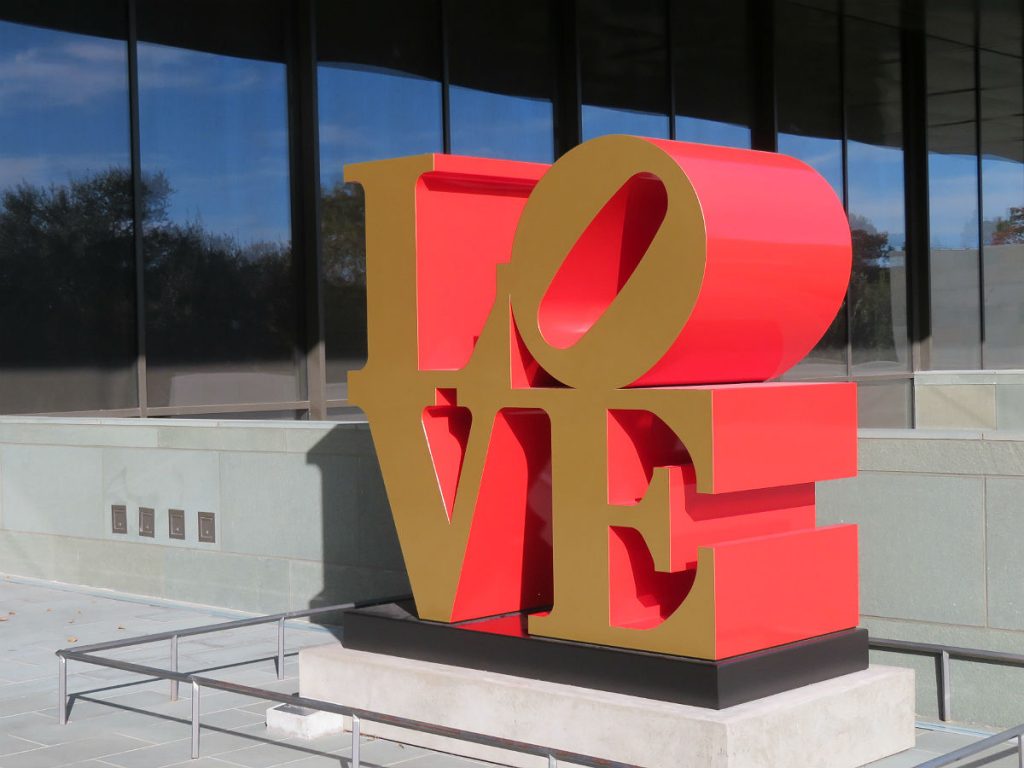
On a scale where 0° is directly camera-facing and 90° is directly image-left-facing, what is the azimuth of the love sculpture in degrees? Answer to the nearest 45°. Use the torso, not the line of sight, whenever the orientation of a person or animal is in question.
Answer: approximately 45°

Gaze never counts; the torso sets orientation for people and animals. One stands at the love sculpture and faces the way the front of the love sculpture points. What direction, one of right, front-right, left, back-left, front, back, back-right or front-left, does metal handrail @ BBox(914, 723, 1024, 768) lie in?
left

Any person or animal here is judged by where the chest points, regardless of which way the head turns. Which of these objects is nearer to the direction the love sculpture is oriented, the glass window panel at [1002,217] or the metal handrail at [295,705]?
the metal handrail

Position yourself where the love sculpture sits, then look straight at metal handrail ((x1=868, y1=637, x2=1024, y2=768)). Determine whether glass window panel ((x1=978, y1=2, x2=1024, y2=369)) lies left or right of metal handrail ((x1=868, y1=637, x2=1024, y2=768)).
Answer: left

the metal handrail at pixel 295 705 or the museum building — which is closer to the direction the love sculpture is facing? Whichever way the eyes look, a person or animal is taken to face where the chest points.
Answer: the metal handrail

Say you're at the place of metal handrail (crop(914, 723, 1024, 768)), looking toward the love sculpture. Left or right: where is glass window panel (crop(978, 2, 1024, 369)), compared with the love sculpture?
right

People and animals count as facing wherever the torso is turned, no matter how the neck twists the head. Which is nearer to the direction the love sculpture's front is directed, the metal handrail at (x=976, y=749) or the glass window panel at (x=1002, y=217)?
the metal handrail

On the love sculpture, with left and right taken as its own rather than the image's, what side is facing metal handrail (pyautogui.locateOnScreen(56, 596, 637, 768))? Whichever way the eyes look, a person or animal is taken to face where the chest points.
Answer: front

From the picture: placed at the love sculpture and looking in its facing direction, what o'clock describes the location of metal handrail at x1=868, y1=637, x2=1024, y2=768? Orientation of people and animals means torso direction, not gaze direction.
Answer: The metal handrail is roughly at 7 o'clock from the love sculpture.

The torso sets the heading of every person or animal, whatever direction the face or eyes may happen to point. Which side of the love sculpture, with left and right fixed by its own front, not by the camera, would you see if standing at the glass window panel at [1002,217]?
back
